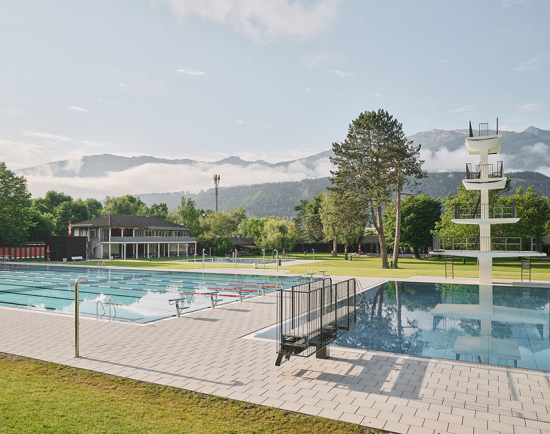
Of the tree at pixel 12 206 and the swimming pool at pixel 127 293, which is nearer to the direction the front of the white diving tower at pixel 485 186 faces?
the swimming pool

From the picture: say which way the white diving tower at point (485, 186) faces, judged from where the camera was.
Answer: facing the viewer

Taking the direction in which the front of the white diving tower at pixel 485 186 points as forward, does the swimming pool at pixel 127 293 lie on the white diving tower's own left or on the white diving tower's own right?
on the white diving tower's own right

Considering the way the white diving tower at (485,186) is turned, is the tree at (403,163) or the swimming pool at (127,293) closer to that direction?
the swimming pool

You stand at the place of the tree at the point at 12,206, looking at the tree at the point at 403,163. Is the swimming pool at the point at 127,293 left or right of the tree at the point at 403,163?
right

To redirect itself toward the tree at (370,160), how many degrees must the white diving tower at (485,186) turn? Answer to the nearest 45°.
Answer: approximately 135° to its right

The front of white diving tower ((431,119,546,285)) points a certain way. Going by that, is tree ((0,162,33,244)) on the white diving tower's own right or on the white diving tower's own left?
on the white diving tower's own right
